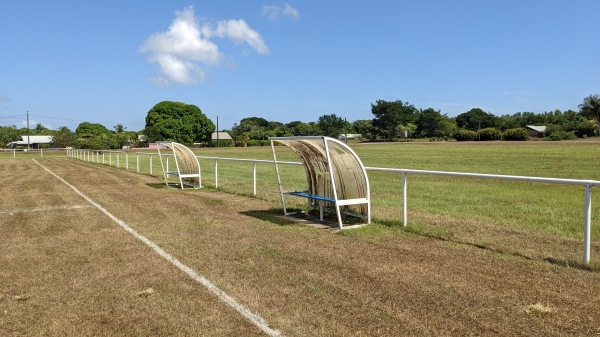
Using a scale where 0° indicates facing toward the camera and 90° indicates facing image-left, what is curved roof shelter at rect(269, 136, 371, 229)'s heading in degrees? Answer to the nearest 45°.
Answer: approximately 45°
